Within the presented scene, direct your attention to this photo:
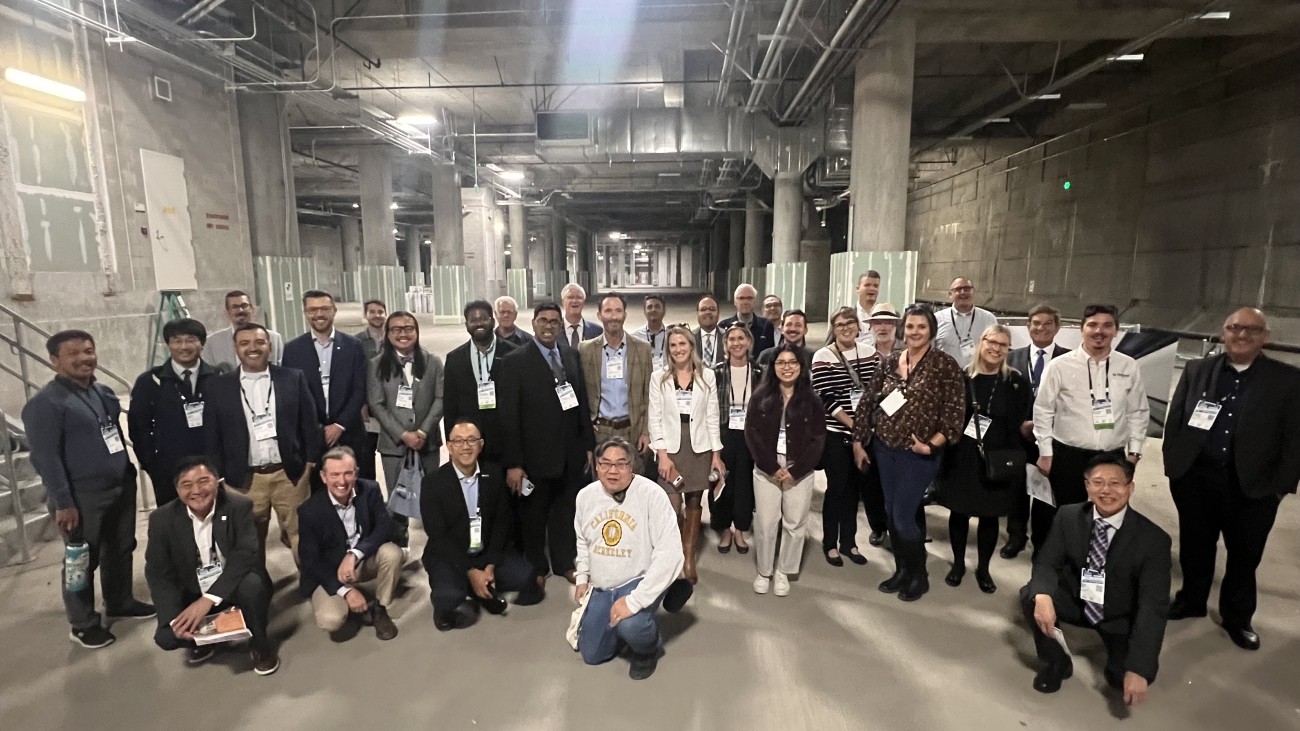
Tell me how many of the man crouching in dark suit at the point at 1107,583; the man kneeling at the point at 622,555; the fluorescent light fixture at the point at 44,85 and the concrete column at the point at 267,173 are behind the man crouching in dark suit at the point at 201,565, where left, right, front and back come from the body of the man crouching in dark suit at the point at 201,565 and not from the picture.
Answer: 2

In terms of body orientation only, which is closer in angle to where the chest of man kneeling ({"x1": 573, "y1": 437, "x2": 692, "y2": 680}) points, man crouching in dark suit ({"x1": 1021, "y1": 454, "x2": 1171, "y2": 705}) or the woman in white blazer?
the man crouching in dark suit

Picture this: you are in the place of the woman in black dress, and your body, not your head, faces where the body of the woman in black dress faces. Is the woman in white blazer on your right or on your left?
on your right

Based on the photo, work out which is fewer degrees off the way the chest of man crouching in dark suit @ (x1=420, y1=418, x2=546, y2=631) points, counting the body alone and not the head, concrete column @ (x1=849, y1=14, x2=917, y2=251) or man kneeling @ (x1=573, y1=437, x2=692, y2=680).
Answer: the man kneeling

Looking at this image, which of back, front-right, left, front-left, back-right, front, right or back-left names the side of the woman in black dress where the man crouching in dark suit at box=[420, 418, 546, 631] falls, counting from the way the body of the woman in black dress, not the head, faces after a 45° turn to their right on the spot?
front

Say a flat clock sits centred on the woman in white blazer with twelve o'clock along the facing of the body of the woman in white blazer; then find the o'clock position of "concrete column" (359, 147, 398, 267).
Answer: The concrete column is roughly at 5 o'clock from the woman in white blazer.

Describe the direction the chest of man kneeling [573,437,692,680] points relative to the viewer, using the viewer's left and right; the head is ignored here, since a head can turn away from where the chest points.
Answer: facing the viewer

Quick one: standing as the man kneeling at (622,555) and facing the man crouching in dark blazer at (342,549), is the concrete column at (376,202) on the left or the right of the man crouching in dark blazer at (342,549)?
right

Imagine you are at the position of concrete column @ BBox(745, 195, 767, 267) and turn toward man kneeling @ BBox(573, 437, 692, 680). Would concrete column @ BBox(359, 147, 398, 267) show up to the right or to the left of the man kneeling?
right

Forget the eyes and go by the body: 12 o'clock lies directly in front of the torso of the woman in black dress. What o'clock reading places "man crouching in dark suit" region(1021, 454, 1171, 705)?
The man crouching in dark suit is roughly at 11 o'clock from the woman in black dress.

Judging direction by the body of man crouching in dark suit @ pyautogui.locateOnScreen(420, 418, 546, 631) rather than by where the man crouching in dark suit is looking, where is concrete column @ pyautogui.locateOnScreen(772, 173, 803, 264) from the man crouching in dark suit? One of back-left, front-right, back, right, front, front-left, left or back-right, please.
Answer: back-left

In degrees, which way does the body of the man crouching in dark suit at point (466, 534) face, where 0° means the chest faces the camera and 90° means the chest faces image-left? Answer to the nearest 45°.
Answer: approximately 0°

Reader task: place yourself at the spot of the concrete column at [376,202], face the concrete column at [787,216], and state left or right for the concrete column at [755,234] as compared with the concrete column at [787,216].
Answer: left

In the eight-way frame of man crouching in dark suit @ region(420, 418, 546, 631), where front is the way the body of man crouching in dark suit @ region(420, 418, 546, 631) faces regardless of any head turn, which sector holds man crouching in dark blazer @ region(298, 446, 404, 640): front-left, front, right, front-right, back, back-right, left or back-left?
right
